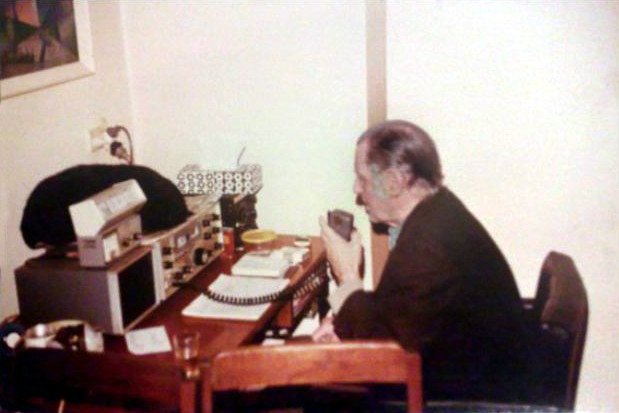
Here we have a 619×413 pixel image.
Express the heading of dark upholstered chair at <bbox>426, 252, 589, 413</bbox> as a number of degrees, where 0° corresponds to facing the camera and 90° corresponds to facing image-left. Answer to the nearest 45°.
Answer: approximately 90°

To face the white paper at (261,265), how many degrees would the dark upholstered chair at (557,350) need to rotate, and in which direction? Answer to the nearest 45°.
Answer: approximately 45° to its right

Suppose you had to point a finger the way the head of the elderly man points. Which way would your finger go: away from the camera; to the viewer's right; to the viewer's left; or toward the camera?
to the viewer's left

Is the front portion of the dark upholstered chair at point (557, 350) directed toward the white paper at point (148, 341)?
yes

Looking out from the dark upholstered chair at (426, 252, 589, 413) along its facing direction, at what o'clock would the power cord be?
The power cord is roughly at 1 o'clock from the dark upholstered chair.

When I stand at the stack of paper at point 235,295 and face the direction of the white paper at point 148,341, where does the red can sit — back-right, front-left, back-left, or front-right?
back-right
